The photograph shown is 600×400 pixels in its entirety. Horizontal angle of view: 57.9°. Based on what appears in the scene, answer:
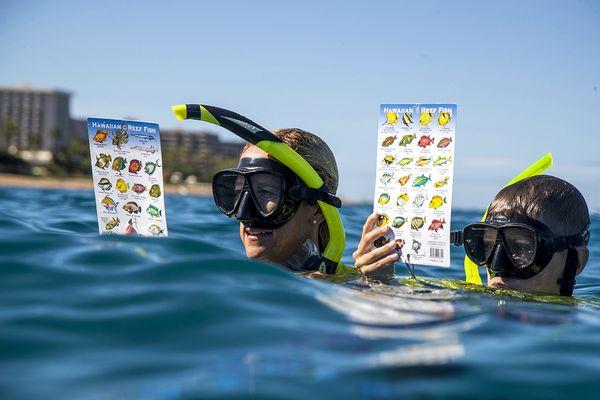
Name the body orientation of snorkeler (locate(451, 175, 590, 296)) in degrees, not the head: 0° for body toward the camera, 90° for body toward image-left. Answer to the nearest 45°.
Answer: approximately 45°

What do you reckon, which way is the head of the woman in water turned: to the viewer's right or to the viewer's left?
to the viewer's left

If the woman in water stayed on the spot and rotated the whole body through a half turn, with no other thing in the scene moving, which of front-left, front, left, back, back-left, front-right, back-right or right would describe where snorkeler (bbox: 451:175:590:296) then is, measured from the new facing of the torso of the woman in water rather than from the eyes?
front-right

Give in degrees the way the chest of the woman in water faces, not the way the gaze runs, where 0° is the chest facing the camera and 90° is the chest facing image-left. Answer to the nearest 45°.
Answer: approximately 45°
